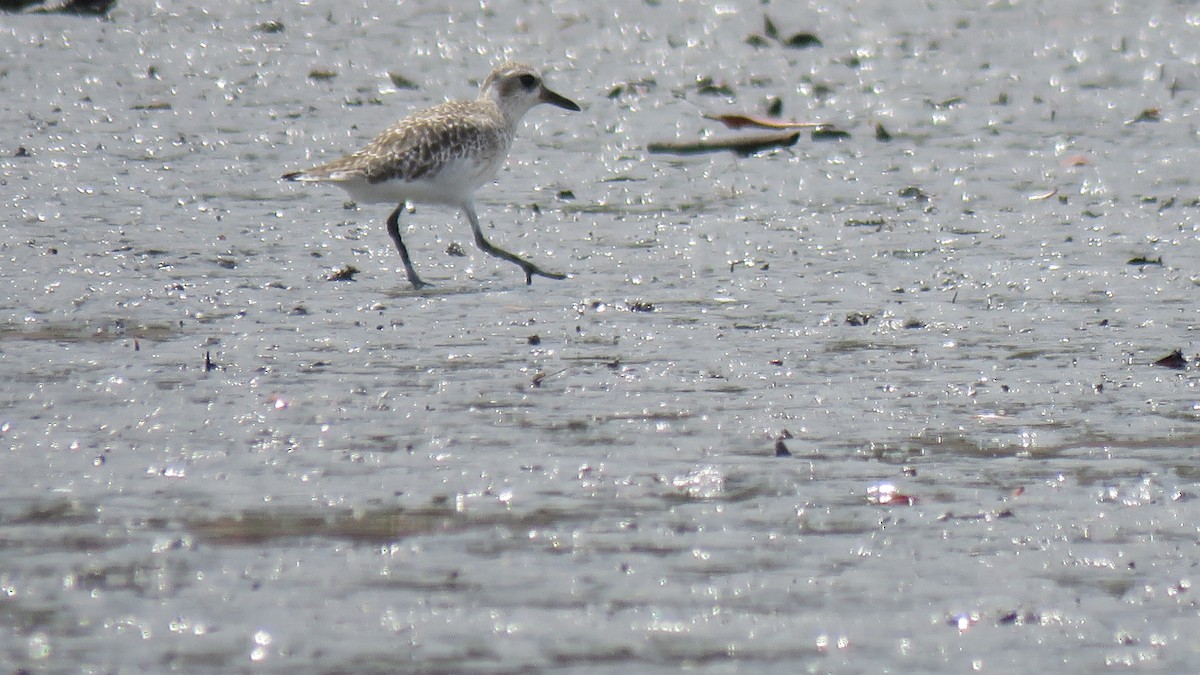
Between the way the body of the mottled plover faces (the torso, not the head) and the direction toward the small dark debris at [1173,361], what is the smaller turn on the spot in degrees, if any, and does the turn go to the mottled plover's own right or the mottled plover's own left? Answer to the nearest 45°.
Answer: approximately 45° to the mottled plover's own right

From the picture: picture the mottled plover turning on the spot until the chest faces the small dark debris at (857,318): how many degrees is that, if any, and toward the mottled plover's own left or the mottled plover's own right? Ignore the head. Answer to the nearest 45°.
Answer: approximately 45° to the mottled plover's own right

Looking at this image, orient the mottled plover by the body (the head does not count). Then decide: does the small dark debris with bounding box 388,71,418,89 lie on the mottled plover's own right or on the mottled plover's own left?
on the mottled plover's own left

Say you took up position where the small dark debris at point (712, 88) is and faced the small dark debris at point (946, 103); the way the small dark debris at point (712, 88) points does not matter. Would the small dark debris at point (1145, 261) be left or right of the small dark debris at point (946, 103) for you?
right

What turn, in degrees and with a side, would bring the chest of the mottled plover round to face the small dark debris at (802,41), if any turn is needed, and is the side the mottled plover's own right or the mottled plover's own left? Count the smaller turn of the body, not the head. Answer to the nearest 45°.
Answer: approximately 45° to the mottled plover's own left

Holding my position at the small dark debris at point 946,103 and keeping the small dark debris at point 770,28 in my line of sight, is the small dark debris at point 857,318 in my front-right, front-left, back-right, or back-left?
back-left

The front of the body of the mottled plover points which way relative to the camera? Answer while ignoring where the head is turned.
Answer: to the viewer's right
